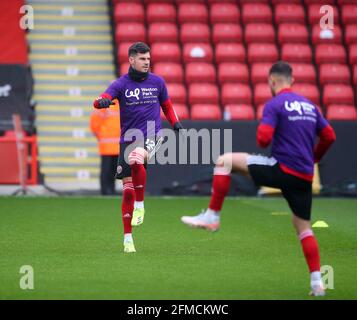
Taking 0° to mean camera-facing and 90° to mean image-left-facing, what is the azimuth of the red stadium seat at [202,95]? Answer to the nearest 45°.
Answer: approximately 0°

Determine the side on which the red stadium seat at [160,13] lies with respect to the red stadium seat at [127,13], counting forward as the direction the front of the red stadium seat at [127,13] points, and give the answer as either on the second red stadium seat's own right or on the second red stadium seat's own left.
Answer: on the second red stadium seat's own left

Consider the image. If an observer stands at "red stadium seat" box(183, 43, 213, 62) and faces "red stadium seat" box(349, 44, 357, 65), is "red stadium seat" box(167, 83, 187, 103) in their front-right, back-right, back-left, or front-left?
back-right

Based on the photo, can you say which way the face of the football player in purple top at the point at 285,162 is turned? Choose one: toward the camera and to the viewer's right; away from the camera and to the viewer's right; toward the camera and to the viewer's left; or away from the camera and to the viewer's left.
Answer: away from the camera and to the viewer's left

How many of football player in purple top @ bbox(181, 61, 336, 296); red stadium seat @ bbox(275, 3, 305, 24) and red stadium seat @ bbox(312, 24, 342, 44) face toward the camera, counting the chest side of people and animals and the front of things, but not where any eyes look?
2

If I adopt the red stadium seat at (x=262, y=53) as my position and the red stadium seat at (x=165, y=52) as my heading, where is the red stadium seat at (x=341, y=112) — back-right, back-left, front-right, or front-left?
back-left

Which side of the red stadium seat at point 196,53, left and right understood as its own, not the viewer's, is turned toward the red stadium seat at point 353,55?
left

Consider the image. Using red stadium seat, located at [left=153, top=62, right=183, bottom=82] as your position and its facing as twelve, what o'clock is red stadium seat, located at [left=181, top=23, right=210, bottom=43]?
red stadium seat, located at [left=181, top=23, right=210, bottom=43] is roughly at 7 o'clock from red stadium seat, located at [left=153, top=62, right=183, bottom=82].
